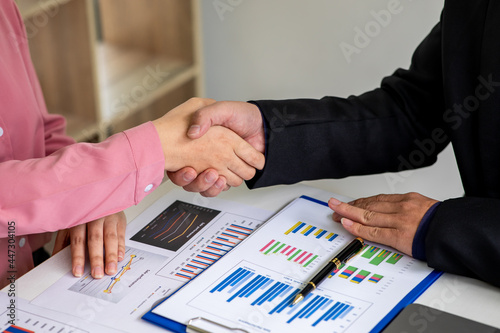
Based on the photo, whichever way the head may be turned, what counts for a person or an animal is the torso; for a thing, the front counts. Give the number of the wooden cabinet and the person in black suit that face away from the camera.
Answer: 0

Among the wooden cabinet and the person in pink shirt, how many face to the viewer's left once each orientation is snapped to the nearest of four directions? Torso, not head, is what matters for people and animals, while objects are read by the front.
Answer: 0

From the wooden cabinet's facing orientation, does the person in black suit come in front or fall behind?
in front

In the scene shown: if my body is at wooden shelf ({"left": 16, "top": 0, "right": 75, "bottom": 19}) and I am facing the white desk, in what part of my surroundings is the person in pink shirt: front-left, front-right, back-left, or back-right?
front-right

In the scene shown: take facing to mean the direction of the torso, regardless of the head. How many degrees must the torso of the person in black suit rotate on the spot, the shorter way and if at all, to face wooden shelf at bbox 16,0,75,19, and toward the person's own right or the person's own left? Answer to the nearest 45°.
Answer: approximately 90° to the person's own right

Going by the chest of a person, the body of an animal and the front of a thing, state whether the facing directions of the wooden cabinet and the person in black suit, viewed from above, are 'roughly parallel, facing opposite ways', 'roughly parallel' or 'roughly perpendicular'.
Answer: roughly perpendicular

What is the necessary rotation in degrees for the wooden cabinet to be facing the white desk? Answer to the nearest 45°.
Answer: approximately 45° to its right

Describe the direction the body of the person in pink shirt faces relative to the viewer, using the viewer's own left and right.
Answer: facing the viewer and to the right of the viewer

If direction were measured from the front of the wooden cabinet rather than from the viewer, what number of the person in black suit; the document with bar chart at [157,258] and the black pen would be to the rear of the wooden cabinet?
0

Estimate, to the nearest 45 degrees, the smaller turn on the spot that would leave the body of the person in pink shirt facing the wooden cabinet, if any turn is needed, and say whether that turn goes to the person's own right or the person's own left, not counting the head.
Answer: approximately 135° to the person's own left

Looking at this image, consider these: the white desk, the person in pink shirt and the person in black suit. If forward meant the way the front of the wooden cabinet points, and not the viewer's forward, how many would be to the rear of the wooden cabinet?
0

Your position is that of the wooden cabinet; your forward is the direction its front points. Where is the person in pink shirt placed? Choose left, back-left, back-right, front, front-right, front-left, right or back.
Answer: front-right

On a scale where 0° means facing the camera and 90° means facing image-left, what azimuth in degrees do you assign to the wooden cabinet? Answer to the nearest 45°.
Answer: approximately 315°

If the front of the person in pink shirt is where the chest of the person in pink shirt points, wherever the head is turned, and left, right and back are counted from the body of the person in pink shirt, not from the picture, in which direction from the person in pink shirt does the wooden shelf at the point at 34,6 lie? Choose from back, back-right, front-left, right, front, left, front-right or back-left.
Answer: back-left
